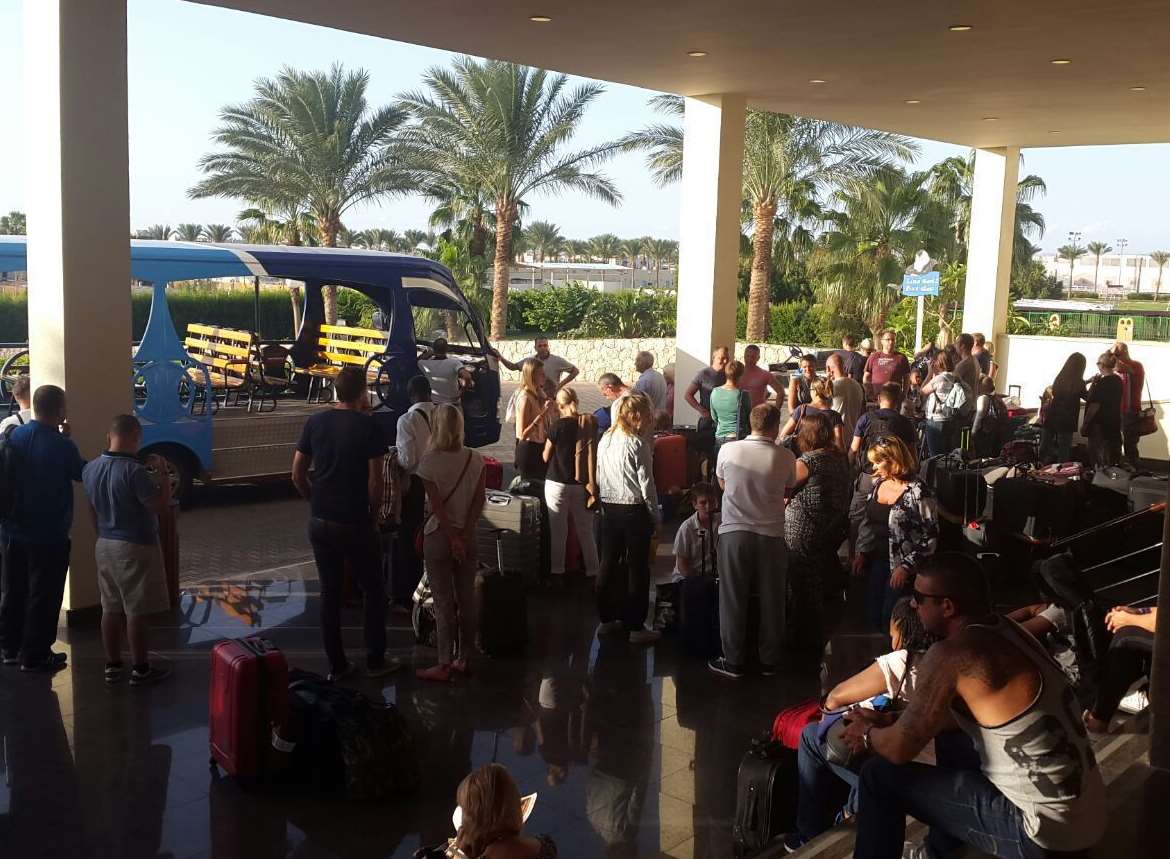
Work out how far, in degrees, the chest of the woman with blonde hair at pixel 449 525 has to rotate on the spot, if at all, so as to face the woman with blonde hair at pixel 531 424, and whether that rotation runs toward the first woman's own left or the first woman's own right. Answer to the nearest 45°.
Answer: approximately 45° to the first woman's own right

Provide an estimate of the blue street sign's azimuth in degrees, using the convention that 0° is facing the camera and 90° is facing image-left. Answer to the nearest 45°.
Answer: approximately 0°

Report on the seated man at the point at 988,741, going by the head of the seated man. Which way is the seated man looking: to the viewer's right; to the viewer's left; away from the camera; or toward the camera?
to the viewer's left

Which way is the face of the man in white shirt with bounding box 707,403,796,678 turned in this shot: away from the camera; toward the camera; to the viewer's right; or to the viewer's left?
away from the camera

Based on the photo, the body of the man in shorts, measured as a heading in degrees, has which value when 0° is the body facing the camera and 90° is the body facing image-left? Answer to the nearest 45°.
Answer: approximately 225°

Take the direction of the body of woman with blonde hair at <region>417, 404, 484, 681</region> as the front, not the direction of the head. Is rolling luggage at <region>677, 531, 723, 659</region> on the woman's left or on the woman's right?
on the woman's right

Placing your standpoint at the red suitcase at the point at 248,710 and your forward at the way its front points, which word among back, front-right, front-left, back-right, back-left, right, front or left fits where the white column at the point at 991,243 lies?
back

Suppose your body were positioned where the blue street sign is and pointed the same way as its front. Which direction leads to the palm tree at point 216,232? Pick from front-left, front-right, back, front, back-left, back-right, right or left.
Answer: back-right

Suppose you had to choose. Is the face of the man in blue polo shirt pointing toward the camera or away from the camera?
away from the camera

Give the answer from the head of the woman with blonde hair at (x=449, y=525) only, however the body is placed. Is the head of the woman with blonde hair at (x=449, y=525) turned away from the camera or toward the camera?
away from the camera

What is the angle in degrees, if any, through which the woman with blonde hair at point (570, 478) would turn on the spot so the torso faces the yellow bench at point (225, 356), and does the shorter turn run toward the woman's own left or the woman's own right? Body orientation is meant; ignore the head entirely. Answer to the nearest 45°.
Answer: approximately 45° to the woman's own left

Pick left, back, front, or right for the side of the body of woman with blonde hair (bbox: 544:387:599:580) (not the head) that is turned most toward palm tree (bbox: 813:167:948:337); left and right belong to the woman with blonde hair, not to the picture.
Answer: front

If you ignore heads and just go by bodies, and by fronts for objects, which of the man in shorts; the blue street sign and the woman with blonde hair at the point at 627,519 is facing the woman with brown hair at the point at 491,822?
the blue street sign

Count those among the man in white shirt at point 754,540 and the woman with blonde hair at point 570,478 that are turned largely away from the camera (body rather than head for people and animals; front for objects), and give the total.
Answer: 2

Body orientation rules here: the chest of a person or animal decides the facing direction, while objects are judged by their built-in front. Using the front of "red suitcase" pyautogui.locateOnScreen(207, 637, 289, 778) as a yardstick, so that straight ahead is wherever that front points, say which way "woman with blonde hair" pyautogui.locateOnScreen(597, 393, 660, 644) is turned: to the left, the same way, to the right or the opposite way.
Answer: the opposite way

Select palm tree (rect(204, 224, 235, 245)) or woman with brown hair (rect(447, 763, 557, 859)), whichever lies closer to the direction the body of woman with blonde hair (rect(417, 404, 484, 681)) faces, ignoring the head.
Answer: the palm tree

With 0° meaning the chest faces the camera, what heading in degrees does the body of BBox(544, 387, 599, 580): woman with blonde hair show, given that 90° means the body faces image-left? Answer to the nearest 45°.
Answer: approximately 180°
